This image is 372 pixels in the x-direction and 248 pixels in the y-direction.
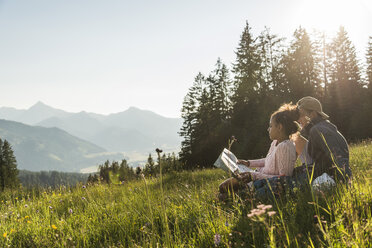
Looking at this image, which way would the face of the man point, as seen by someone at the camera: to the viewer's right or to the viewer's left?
to the viewer's left

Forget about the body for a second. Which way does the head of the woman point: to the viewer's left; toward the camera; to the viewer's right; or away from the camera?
to the viewer's left

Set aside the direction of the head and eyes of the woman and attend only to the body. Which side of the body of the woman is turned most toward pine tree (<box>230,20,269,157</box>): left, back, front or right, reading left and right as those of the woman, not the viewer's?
right

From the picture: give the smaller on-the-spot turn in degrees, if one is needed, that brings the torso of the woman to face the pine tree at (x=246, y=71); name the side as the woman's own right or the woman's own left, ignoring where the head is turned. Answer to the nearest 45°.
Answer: approximately 90° to the woman's own right

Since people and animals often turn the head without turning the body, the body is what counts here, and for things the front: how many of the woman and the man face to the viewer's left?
2

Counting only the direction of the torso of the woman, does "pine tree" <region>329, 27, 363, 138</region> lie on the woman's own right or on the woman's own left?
on the woman's own right

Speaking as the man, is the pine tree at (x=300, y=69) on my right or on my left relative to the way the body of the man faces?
on my right

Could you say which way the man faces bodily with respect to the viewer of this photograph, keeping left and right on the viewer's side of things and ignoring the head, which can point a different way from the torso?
facing to the left of the viewer

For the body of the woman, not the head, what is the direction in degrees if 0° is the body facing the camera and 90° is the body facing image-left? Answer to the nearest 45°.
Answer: approximately 90°

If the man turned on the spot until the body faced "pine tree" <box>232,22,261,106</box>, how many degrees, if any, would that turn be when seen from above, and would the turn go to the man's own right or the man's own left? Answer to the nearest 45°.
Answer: approximately 90° to the man's own right
